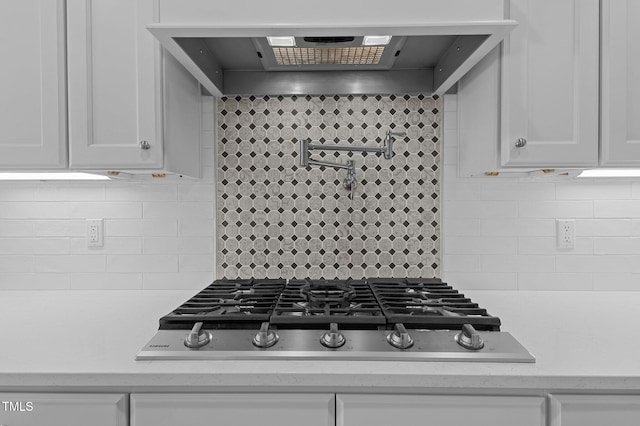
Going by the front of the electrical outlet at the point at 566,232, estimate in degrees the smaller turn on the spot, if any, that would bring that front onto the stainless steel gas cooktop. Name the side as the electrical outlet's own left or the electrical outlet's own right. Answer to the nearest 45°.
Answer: approximately 45° to the electrical outlet's own right

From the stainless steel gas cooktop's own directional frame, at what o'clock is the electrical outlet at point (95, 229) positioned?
The electrical outlet is roughly at 4 o'clock from the stainless steel gas cooktop.

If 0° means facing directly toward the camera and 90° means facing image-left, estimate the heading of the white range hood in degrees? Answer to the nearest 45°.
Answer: approximately 0°

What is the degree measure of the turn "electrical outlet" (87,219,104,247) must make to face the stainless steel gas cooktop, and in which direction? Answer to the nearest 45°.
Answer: approximately 45° to its left

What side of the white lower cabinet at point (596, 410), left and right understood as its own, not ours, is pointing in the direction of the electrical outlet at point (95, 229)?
right

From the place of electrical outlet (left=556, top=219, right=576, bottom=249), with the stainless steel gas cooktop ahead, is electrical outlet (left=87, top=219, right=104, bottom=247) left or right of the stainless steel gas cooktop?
right

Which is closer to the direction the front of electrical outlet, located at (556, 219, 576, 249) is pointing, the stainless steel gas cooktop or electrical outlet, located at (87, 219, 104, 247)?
the stainless steel gas cooktop
